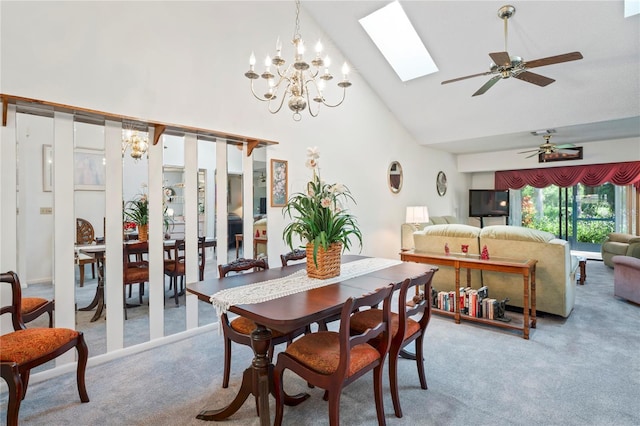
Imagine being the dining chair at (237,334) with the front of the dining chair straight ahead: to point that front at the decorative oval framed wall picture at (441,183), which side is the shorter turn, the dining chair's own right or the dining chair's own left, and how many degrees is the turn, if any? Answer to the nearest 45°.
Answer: approximately 90° to the dining chair's own left

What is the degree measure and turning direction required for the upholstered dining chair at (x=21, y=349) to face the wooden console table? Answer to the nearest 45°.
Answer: approximately 45° to its left

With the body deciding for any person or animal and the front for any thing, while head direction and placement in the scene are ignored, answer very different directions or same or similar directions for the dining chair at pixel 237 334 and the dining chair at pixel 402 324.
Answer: very different directions

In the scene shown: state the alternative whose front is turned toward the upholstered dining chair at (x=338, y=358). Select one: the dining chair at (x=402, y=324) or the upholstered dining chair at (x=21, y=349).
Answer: the upholstered dining chair at (x=21, y=349)

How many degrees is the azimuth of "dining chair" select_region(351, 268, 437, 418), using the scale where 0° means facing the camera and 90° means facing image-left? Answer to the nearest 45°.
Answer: approximately 135°

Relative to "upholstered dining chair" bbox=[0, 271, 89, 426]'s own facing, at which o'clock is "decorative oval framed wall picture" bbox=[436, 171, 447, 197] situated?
The decorative oval framed wall picture is roughly at 10 o'clock from the upholstered dining chair.
